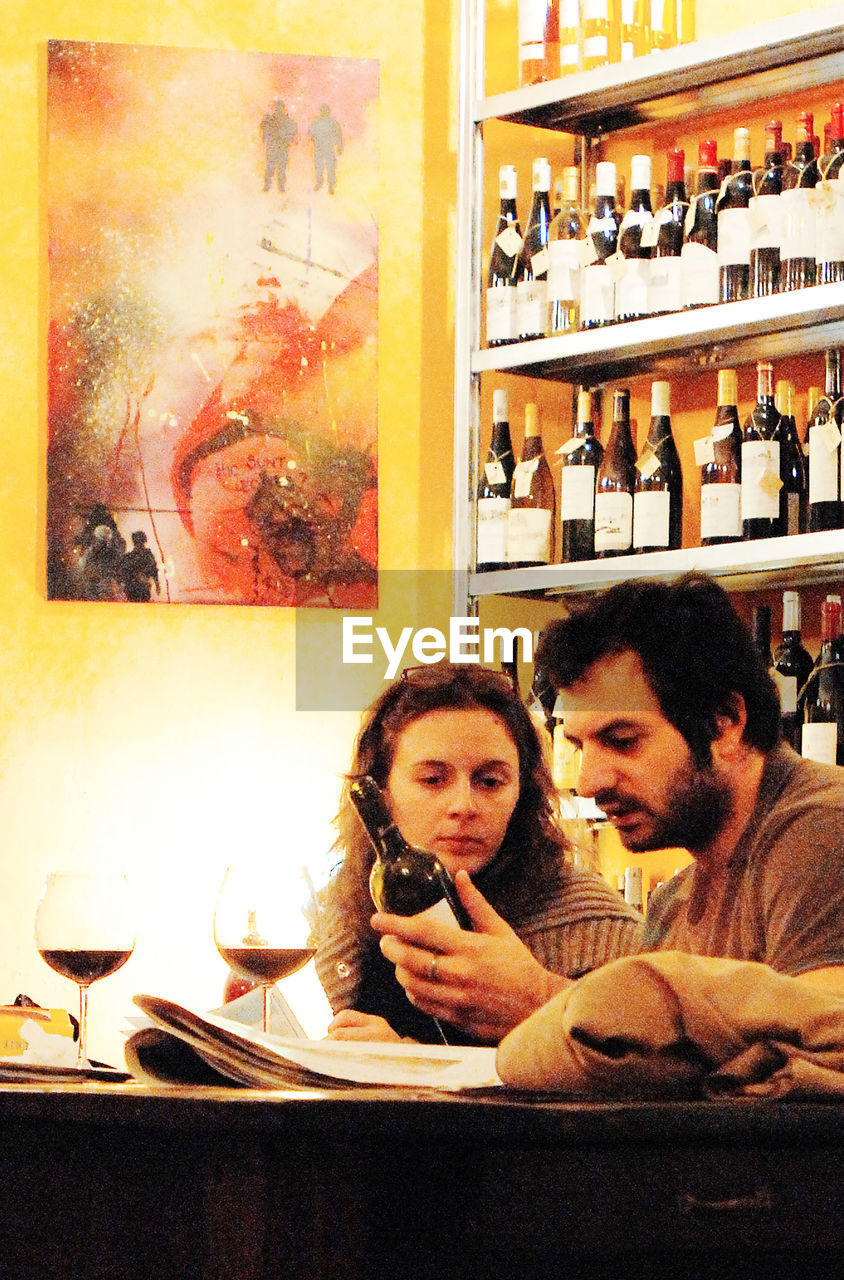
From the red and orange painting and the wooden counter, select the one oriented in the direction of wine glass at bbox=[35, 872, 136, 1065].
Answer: the red and orange painting

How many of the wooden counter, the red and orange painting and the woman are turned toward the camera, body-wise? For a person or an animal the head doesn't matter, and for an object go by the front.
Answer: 3

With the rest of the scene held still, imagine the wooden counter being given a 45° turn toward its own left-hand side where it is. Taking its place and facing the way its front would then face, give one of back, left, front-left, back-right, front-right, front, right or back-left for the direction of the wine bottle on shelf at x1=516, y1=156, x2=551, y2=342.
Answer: back-left

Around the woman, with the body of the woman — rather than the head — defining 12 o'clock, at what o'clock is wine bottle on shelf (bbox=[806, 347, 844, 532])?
The wine bottle on shelf is roughly at 7 o'clock from the woman.

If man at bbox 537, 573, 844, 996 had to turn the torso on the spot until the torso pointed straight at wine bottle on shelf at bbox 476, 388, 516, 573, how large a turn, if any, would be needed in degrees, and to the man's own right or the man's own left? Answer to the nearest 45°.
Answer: approximately 135° to the man's own right

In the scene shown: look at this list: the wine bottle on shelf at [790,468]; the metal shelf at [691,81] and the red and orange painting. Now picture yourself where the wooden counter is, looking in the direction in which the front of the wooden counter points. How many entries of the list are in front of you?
0

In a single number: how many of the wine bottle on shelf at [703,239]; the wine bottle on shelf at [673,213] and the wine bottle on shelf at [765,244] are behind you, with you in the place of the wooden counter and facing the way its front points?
3

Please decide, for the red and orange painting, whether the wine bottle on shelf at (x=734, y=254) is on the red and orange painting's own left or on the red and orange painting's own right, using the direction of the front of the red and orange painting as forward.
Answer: on the red and orange painting's own left

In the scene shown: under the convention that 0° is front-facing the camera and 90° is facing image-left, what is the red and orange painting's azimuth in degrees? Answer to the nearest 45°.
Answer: approximately 0°

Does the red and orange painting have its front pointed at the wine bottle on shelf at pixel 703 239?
no

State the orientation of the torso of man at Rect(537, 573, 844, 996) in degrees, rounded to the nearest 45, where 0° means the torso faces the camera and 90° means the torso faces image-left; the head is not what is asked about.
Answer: approximately 45°

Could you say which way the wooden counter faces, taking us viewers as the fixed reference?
facing the viewer

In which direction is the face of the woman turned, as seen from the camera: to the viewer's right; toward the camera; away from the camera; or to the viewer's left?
toward the camera

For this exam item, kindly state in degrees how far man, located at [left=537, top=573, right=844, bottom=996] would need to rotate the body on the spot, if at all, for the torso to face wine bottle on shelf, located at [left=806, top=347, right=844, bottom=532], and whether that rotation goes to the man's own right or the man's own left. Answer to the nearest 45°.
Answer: approximately 135° to the man's own right

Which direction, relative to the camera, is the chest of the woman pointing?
toward the camera
